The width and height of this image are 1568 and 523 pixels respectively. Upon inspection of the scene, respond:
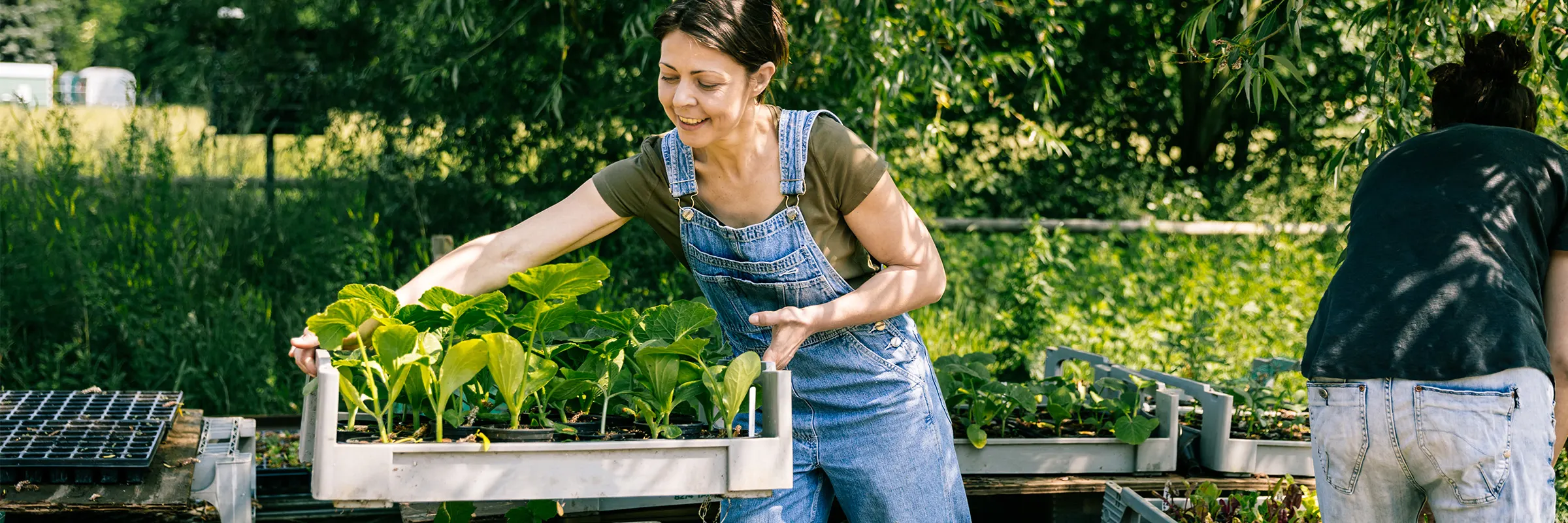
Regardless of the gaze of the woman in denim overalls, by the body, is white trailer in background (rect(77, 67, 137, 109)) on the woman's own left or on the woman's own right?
on the woman's own right

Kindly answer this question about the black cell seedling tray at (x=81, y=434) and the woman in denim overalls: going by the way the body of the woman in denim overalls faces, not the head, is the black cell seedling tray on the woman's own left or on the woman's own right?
on the woman's own right

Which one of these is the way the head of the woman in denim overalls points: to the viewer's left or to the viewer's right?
to the viewer's left

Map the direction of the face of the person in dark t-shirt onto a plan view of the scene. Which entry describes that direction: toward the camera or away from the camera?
away from the camera

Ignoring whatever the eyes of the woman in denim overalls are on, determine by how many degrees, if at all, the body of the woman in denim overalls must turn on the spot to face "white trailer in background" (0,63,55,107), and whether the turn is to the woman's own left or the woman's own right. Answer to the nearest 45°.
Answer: approximately 90° to the woman's own right

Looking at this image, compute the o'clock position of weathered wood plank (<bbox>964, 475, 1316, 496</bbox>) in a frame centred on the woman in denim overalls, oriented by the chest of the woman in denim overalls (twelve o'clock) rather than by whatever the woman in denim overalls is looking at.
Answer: The weathered wood plank is roughly at 6 o'clock from the woman in denim overalls.

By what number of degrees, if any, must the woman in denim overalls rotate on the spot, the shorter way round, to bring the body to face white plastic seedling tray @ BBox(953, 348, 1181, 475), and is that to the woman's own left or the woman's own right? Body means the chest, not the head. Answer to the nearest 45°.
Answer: approximately 180°

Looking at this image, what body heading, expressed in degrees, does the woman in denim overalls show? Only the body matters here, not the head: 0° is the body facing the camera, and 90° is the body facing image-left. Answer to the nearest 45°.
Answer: approximately 45°

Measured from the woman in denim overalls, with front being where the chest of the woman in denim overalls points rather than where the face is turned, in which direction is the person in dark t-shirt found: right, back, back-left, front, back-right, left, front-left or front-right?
back-left

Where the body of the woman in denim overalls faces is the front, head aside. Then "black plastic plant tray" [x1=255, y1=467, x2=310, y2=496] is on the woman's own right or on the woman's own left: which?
on the woman's own right
